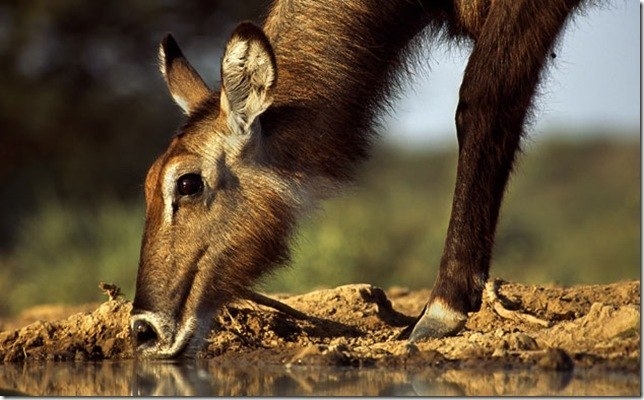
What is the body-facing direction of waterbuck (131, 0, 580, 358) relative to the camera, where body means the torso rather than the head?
to the viewer's left
